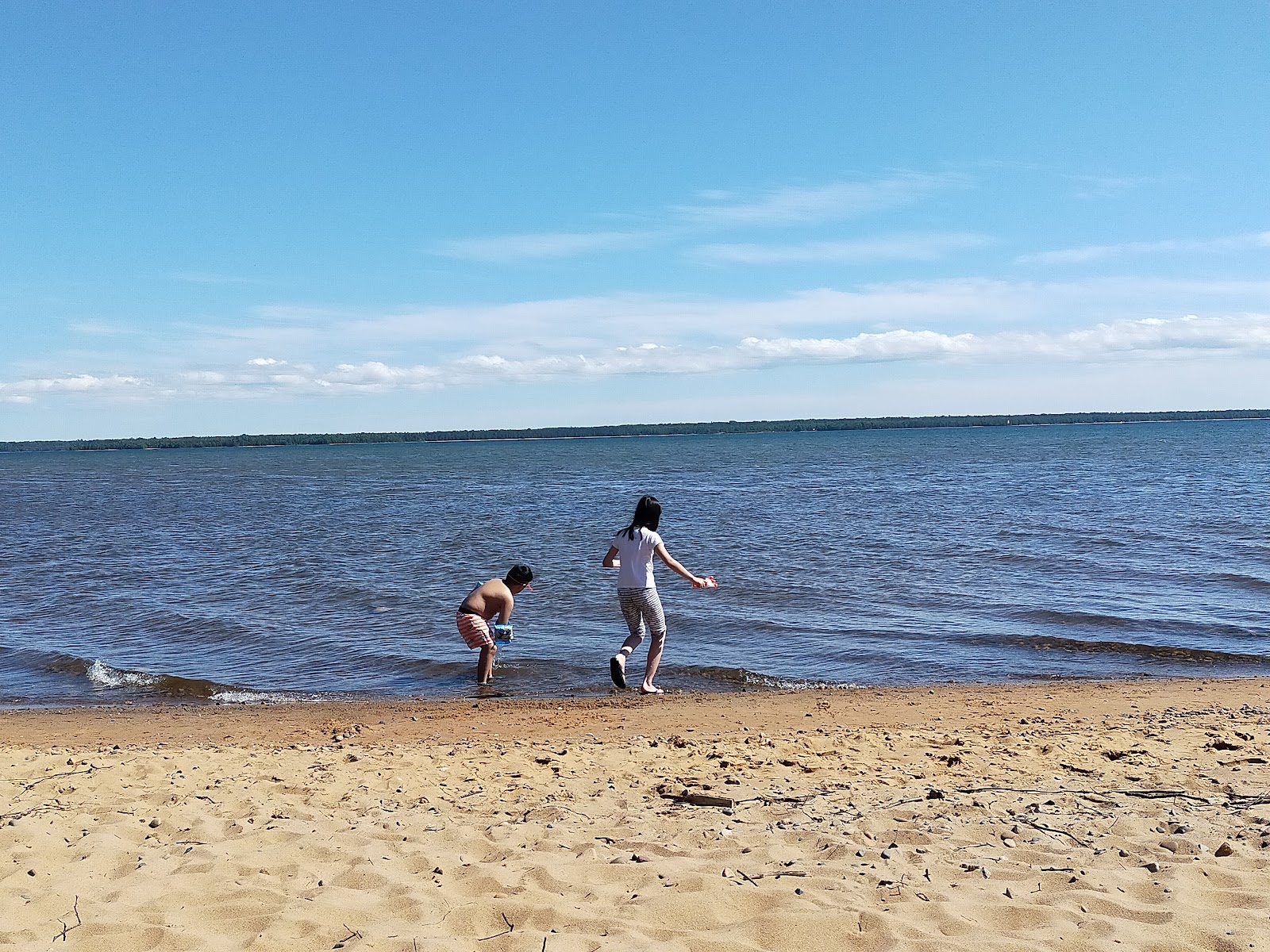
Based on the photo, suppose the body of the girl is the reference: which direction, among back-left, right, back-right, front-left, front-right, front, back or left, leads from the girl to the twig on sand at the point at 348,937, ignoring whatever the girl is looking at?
back-right

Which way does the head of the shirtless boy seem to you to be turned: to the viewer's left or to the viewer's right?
to the viewer's right

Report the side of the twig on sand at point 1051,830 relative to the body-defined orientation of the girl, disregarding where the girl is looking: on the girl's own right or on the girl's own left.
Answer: on the girl's own right

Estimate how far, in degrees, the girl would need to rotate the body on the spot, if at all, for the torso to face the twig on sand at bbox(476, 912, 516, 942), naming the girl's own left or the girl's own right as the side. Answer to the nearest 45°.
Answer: approximately 135° to the girl's own right

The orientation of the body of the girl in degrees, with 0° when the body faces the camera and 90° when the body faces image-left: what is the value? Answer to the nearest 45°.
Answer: approximately 225°

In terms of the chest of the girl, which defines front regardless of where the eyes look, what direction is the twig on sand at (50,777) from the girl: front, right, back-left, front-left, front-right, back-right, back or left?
back

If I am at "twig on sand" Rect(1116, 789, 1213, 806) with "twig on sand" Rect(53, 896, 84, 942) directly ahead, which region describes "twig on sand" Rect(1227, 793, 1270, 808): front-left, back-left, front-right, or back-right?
back-left

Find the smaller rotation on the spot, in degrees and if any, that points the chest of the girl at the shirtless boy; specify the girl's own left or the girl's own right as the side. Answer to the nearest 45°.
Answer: approximately 90° to the girl's own left

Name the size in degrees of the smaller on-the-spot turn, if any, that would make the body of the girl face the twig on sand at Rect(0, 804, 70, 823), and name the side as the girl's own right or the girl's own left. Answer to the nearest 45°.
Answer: approximately 180°

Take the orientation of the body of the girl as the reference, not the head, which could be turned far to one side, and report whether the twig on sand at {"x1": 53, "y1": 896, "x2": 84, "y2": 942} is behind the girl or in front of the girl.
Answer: behind

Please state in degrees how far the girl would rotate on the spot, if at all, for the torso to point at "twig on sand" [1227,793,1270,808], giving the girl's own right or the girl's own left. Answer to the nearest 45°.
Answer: approximately 90° to the girl's own right

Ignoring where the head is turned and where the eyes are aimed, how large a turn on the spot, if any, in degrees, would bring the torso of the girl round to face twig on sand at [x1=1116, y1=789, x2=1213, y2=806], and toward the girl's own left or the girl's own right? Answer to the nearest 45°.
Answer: approximately 90° to the girl's own right

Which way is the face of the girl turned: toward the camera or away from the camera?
away from the camera

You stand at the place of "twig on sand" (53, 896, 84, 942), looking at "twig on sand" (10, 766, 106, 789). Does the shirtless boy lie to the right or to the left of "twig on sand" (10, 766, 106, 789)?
right
